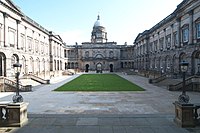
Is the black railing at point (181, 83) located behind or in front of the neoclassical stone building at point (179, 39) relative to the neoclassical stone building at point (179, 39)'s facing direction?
in front

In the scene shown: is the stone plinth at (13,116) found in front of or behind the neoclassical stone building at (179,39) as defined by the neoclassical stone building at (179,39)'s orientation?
in front

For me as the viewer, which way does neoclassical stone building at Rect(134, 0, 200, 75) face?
facing the viewer and to the left of the viewer

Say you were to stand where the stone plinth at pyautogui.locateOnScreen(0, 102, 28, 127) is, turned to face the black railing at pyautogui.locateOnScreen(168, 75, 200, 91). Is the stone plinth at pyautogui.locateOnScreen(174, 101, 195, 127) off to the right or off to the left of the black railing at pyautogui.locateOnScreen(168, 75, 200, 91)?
right

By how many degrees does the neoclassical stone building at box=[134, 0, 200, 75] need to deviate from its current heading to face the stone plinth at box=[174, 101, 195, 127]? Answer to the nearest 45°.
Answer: approximately 45° to its left

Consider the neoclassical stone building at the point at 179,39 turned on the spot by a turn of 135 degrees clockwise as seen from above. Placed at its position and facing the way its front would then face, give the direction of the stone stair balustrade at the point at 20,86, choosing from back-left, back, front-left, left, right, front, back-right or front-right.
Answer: back-left

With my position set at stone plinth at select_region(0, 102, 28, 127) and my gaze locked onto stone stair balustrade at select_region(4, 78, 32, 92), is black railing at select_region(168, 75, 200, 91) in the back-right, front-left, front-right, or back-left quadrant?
front-right

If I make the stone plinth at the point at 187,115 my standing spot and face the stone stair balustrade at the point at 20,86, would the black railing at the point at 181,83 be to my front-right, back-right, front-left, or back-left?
front-right

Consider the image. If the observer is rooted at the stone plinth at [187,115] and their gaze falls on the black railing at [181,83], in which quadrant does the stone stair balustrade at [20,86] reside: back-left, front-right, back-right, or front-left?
front-left
